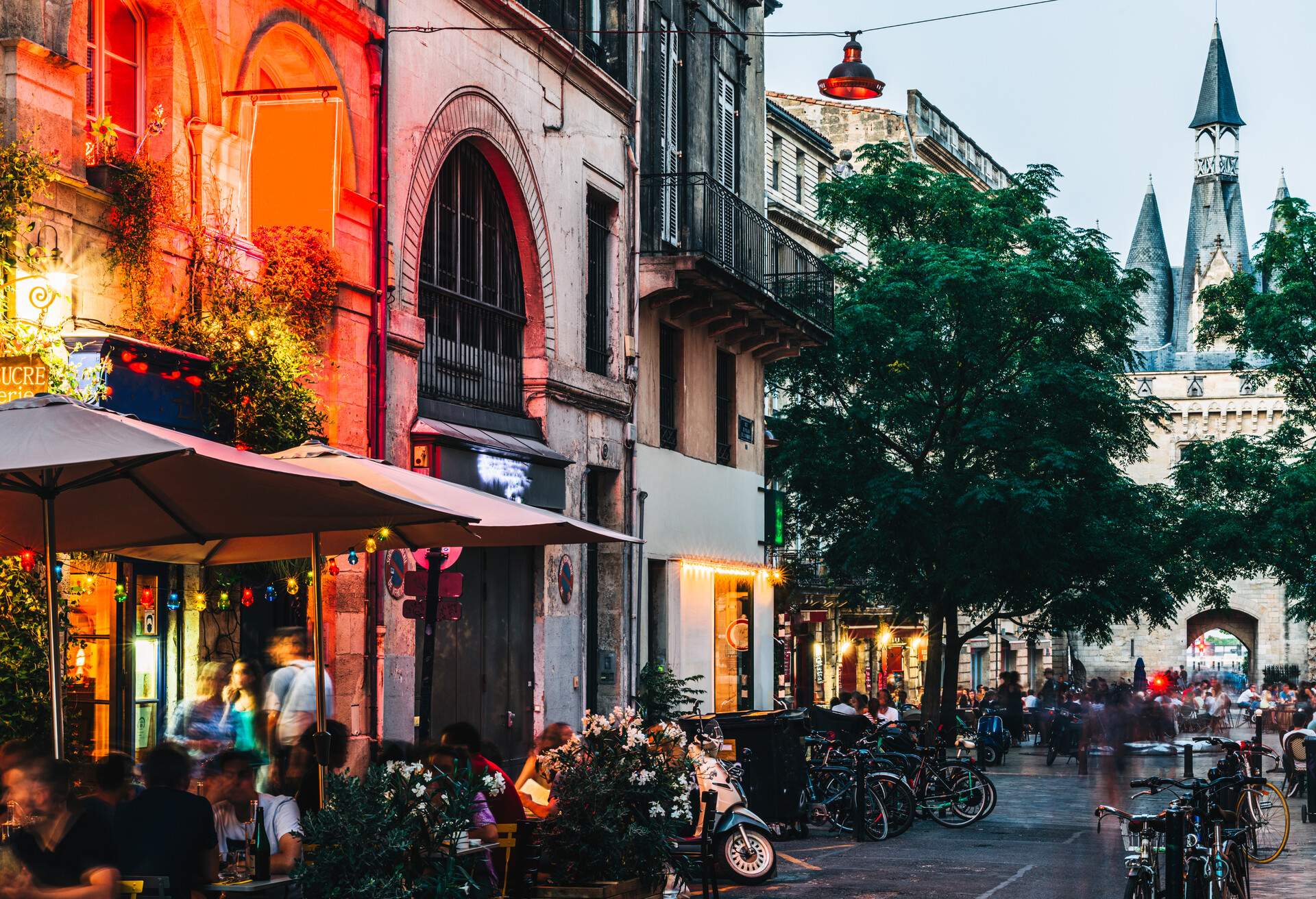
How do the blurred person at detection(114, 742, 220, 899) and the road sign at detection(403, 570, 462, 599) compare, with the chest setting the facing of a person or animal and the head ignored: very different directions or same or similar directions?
very different directions

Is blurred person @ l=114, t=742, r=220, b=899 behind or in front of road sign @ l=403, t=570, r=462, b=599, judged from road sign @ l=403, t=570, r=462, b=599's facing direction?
in front

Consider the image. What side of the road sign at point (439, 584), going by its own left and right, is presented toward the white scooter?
left

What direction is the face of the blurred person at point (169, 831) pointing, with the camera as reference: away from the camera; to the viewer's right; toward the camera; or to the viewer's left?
away from the camera

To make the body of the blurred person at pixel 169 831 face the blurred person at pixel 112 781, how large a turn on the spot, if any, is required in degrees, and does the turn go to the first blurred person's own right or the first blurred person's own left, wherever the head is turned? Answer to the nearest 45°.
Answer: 0° — they already face them

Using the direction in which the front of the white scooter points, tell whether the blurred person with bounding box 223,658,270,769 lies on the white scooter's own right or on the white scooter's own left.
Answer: on the white scooter's own right

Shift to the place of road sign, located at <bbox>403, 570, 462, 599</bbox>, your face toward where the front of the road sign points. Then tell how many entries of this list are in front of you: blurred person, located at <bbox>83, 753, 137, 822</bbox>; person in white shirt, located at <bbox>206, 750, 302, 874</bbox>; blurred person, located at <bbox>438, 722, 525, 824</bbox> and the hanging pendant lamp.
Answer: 3

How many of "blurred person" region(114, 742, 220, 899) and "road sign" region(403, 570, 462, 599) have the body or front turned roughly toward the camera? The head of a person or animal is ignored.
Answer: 1

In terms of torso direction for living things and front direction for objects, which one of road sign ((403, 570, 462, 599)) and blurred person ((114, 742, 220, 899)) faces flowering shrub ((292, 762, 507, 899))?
the road sign

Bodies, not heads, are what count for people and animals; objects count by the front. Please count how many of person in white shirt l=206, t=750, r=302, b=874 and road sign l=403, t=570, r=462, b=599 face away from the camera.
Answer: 0

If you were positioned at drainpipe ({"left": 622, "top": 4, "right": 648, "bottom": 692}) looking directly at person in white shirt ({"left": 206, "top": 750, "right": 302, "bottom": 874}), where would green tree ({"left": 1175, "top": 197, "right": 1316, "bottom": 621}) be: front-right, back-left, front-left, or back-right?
back-left

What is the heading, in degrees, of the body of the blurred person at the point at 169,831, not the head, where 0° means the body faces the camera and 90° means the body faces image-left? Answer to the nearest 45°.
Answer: approximately 180°
